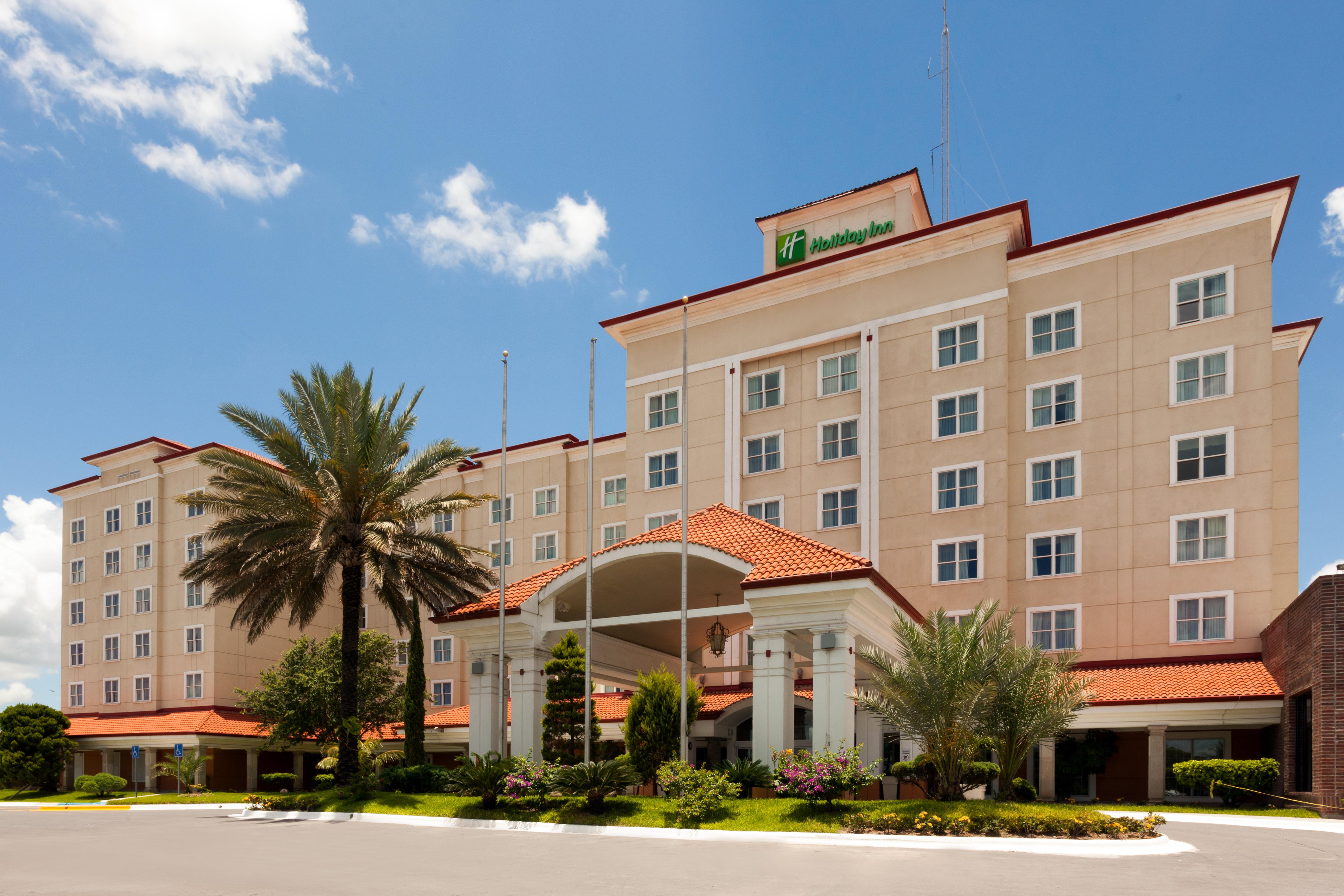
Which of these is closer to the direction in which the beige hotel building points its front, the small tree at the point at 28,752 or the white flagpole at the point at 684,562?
the white flagpole

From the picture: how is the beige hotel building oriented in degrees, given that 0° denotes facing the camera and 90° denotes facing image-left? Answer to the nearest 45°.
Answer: approximately 45°

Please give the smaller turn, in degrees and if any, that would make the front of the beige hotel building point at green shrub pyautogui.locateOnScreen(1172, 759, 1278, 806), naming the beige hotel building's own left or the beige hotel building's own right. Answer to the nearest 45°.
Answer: approximately 45° to the beige hotel building's own left

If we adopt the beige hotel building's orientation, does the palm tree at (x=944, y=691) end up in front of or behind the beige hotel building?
in front

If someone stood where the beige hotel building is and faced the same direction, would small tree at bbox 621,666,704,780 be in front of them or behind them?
in front

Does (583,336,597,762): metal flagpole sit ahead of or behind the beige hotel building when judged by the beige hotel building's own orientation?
ahead
